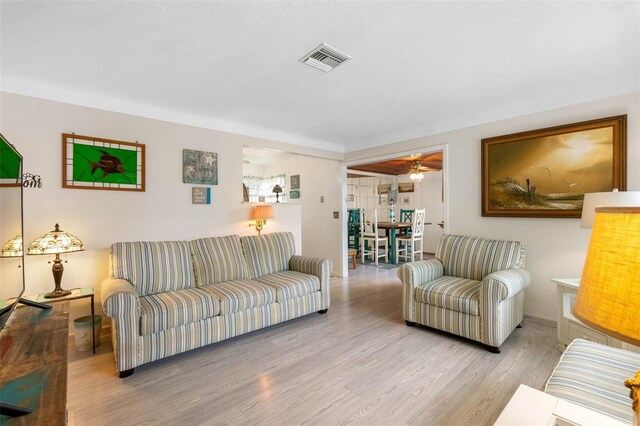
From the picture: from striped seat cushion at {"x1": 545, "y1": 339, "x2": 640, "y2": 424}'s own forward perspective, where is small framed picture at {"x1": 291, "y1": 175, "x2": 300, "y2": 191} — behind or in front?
in front

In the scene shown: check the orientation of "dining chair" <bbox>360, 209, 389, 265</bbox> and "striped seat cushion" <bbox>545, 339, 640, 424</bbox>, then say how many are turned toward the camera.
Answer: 0

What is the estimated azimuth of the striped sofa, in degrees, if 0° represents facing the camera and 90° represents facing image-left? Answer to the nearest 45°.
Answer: approximately 315°

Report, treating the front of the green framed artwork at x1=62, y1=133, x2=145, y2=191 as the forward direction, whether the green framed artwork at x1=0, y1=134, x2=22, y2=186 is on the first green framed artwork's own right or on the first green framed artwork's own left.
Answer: on the first green framed artwork's own right

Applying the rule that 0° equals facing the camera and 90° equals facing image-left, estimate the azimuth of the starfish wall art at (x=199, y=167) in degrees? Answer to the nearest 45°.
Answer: approximately 315°

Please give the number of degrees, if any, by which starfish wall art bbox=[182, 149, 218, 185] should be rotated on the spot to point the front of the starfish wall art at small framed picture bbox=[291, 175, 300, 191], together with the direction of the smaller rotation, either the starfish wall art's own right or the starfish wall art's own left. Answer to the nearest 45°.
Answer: approximately 90° to the starfish wall art's own left

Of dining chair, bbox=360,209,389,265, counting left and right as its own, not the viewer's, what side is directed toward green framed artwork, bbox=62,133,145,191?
back

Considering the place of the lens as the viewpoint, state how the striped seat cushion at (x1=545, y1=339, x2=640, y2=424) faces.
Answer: facing away from the viewer and to the left of the viewer

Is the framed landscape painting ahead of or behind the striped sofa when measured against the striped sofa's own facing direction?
ahead

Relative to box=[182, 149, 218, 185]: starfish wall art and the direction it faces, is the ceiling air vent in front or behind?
in front

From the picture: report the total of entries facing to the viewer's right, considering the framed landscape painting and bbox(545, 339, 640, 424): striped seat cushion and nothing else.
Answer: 0

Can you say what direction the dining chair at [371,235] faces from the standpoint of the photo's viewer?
facing away from the viewer and to the right of the viewer

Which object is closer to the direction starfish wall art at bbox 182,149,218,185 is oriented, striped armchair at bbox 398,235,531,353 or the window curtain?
the striped armchair
